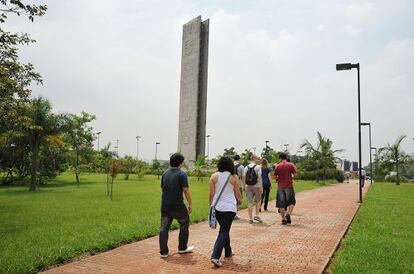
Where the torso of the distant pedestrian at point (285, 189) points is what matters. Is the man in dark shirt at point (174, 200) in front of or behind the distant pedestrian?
behind

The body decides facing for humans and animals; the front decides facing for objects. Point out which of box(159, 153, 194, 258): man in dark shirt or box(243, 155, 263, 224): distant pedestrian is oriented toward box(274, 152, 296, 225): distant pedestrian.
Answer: the man in dark shirt

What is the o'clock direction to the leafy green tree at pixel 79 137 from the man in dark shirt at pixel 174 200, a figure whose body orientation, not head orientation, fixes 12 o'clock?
The leafy green tree is roughly at 10 o'clock from the man in dark shirt.

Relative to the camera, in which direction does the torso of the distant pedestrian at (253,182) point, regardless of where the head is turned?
away from the camera

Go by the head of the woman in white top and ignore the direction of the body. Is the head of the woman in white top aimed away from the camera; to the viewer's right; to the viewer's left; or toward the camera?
away from the camera

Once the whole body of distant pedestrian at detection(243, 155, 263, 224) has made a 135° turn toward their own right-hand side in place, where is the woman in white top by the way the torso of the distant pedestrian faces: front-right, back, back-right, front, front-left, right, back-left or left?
front-right

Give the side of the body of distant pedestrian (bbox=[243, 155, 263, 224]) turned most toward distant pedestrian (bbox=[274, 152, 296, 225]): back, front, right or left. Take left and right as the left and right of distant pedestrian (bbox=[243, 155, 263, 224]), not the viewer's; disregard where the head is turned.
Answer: right

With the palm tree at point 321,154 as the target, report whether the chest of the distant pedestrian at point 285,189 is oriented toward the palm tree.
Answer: yes

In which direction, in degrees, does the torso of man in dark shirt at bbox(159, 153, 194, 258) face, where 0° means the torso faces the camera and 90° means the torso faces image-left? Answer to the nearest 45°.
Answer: approximately 225°

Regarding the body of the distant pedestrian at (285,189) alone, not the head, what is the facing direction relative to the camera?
away from the camera

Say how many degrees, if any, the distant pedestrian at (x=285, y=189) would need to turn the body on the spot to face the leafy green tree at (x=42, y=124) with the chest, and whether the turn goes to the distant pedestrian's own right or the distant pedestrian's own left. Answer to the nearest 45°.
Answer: approximately 45° to the distant pedestrian's own left

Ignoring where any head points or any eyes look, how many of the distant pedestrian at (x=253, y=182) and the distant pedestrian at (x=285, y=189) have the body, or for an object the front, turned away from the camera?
2

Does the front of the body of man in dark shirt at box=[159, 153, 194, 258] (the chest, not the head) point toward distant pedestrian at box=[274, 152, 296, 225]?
yes
